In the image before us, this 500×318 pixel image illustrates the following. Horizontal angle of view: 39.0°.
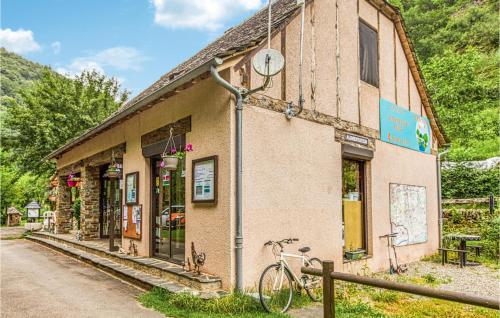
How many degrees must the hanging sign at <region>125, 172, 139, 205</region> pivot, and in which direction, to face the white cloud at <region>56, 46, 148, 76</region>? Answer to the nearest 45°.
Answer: approximately 135° to its right

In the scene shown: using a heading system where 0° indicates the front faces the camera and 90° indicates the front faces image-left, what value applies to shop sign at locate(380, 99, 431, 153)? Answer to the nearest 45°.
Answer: approximately 315°
